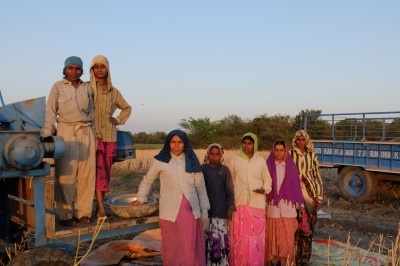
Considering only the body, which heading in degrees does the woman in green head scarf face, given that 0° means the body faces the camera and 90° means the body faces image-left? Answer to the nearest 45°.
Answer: approximately 0°

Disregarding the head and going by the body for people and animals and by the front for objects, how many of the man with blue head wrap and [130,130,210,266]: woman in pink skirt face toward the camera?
2

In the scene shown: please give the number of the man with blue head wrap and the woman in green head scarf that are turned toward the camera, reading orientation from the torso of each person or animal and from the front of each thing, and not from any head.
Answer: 2

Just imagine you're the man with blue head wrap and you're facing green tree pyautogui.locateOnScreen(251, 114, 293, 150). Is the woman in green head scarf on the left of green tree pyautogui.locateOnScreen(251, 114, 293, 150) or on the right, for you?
right

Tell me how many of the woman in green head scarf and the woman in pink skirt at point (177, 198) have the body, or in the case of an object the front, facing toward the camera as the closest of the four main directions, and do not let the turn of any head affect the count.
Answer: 2

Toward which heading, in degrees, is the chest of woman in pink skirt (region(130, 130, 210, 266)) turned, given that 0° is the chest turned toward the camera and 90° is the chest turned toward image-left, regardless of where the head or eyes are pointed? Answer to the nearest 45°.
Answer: approximately 0°

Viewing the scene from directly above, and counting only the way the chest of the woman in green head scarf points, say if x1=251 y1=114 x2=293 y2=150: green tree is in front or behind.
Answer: behind

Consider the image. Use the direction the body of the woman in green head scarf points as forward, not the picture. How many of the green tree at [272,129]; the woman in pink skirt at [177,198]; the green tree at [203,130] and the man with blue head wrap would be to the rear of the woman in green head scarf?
2

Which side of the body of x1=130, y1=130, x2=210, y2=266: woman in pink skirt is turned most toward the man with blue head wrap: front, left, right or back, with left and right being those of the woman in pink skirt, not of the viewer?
right
